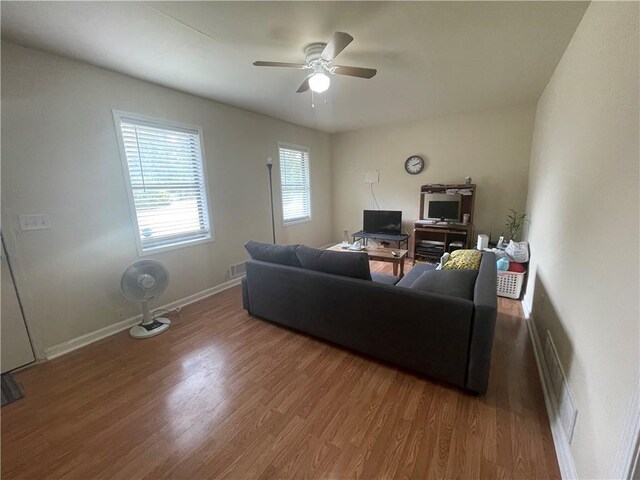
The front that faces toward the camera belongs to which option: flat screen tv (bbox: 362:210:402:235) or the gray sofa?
the flat screen tv

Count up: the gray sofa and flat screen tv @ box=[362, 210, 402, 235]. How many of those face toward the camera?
1

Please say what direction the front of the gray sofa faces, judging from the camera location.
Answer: facing away from the viewer and to the right of the viewer

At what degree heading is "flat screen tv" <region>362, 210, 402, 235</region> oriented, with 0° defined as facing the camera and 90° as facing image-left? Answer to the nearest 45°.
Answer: approximately 0°

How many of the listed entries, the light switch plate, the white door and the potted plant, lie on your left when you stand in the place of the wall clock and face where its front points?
1

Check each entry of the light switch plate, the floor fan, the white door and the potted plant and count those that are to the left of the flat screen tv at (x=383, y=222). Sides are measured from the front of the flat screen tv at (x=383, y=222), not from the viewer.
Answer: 1

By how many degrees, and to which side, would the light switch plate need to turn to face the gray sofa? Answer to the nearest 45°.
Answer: approximately 45° to its left

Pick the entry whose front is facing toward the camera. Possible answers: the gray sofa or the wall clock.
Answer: the wall clock

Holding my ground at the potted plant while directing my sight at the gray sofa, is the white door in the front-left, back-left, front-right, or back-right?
front-right

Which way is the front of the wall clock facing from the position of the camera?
facing the viewer

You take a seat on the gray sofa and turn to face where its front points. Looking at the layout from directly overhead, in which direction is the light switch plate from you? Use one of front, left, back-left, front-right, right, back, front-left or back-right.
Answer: back-left

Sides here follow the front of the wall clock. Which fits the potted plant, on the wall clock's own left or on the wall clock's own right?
on the wall clock's own left

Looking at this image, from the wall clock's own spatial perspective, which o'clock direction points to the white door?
The white door is roughly at 1 o'clock from the wall clock.
